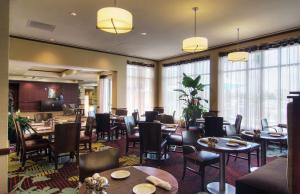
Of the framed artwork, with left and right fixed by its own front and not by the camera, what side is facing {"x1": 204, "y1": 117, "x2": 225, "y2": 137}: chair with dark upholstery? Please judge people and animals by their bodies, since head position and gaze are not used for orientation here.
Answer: front

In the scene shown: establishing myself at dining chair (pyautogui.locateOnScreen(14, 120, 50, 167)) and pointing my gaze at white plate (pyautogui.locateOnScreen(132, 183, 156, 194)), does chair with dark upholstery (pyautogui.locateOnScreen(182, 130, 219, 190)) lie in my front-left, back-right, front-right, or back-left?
front-left

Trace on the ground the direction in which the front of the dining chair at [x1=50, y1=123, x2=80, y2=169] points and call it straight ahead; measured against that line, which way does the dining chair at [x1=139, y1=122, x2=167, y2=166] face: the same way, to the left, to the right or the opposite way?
the same way

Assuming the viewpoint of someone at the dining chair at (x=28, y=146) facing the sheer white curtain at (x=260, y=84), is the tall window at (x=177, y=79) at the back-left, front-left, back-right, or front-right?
front-left

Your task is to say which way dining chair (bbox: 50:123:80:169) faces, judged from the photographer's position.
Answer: facing away from the viewer and to the left of the viewer

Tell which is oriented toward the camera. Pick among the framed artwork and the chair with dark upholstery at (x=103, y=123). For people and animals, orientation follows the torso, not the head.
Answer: the framed artwork

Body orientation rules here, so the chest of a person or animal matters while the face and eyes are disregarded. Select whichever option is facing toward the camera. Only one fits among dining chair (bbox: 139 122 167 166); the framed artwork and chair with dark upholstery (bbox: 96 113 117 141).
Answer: the framed artwork

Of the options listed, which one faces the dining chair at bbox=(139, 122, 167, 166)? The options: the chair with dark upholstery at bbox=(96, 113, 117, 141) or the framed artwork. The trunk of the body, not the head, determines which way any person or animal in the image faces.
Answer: the framed artwork

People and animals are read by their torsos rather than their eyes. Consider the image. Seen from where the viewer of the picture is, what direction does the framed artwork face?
facing the viewer

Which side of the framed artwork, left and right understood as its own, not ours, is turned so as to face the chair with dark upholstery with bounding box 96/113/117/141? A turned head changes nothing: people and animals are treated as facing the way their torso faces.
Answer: front

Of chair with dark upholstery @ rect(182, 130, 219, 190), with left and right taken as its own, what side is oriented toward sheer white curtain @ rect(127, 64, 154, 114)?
back

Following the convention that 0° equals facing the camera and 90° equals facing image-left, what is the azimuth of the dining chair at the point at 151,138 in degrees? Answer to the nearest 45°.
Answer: approximately 225°

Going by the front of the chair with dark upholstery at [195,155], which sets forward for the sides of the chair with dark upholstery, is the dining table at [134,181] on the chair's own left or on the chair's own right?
on the chair's own right

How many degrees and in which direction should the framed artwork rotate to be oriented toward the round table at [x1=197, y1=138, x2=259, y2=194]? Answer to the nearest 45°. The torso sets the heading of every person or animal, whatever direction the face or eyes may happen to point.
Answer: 0° — it already faces it

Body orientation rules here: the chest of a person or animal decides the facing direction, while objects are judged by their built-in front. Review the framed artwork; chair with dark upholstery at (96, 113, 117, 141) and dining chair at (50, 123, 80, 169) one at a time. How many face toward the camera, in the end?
1

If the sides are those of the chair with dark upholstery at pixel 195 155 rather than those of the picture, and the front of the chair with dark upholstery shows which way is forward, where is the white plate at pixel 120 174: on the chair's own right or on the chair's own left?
on the chair's own right

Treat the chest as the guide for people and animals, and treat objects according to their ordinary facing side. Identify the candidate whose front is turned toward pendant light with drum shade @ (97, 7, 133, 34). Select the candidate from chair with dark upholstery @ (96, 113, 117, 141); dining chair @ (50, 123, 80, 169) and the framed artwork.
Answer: the framed artwork

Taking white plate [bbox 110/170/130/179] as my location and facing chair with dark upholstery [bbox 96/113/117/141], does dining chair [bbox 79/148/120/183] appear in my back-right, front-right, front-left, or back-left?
front-left
